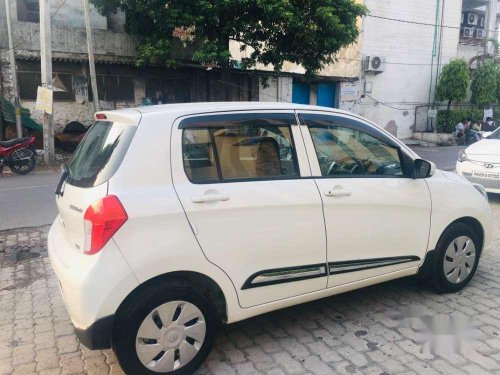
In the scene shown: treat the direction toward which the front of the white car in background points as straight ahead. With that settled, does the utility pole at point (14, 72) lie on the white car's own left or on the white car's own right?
on the white car's own right

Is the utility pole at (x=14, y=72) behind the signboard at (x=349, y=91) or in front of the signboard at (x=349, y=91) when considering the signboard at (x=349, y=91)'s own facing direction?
in front

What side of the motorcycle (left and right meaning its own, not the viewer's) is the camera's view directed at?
left

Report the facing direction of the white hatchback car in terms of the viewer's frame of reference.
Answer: facing away from the viewer and to the right of the viewer

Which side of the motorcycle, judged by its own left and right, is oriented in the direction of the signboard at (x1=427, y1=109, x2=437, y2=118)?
back

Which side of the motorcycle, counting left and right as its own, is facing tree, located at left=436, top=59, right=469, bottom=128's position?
back

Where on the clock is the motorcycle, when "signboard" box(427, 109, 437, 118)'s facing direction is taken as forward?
The motorcycle is roughly at 1 o'clock from the signboard.

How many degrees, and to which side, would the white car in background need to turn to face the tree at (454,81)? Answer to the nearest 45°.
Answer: approximately 135° to its right
